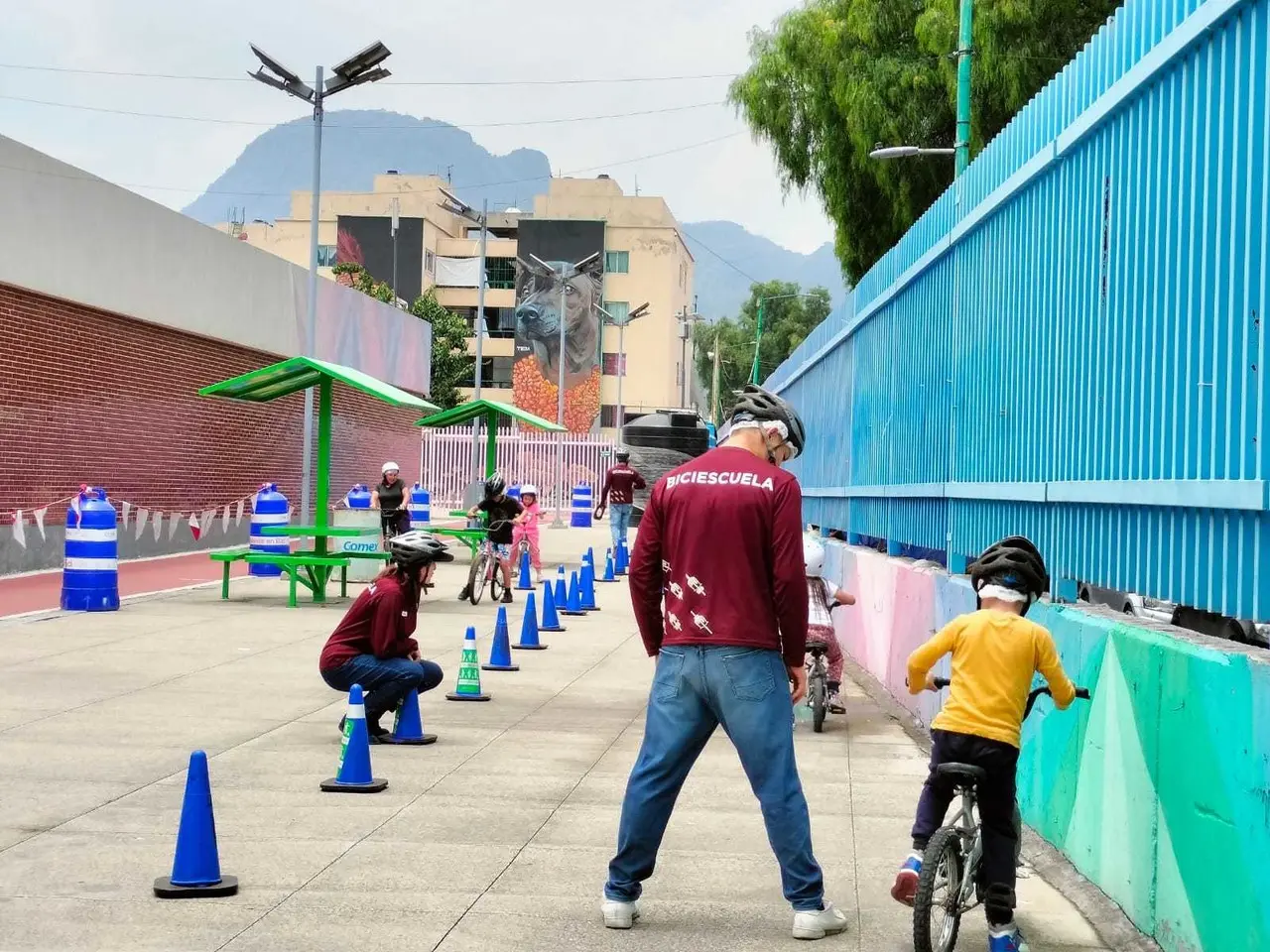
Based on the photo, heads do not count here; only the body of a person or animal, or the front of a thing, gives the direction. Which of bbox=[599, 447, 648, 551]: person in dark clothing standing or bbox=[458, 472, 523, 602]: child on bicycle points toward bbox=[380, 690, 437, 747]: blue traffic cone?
the child on bicycle

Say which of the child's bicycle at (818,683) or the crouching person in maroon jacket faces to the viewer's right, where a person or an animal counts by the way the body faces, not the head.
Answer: the crouching person in maroon jacket

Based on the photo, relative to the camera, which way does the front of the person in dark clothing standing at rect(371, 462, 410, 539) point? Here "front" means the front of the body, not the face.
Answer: toward the camera

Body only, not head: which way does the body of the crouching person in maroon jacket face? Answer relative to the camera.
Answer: to the viewer's right

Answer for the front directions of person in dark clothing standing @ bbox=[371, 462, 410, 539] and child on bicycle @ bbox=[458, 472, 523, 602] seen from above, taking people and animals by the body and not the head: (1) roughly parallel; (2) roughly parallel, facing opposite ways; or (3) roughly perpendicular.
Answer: roughly parallel

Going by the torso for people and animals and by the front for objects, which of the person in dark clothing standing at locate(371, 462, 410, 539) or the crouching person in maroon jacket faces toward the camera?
the person in dark clothing standing

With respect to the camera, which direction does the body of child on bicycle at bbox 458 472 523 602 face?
toward the camera

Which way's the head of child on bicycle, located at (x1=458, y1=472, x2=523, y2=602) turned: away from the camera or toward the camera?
toward the camera

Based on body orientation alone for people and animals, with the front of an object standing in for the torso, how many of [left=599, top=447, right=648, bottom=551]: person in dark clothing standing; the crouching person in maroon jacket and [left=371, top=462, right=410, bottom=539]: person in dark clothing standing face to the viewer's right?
1

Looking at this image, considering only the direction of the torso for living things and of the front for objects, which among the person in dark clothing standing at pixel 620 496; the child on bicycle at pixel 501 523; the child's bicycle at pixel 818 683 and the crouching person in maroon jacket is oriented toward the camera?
the child on bicycle

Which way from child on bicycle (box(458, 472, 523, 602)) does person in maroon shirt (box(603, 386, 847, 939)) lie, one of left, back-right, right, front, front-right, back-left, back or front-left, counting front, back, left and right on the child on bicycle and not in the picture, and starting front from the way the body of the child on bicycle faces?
front

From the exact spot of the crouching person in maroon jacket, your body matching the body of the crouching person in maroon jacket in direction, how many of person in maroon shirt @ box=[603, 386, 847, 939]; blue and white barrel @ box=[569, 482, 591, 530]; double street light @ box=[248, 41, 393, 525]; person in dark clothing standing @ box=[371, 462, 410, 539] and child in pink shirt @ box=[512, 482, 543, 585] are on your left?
4

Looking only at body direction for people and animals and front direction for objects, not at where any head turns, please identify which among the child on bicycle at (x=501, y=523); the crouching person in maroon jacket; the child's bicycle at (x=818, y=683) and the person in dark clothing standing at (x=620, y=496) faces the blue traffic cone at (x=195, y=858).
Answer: the child on bicycle

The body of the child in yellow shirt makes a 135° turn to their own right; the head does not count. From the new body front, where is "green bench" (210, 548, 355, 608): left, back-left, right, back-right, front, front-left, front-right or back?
back

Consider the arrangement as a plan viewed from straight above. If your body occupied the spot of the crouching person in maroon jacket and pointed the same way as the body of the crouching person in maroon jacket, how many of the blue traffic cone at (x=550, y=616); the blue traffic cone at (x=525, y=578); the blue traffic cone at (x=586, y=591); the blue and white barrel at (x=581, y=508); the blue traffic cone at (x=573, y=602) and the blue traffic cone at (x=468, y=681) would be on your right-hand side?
0

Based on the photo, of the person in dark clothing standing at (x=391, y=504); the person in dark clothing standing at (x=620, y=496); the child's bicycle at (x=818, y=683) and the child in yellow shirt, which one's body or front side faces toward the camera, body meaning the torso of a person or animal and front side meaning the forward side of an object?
the person in dark clothing standing at (x=391, y=504)

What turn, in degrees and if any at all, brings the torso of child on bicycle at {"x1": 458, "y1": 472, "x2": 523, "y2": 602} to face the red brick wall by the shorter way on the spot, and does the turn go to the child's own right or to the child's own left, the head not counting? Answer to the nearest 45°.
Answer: approximately 135° to the child's own right

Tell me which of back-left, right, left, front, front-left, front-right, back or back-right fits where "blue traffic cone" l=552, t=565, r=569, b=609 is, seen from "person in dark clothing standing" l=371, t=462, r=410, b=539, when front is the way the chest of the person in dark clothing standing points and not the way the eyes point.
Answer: front-left

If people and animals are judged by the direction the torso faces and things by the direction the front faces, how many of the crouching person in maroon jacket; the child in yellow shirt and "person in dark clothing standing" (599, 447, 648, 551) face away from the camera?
2

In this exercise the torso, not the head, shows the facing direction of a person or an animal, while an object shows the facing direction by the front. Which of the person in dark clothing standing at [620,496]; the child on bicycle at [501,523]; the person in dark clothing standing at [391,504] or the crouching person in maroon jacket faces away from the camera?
the person in dark clothing standing at [620,496]
